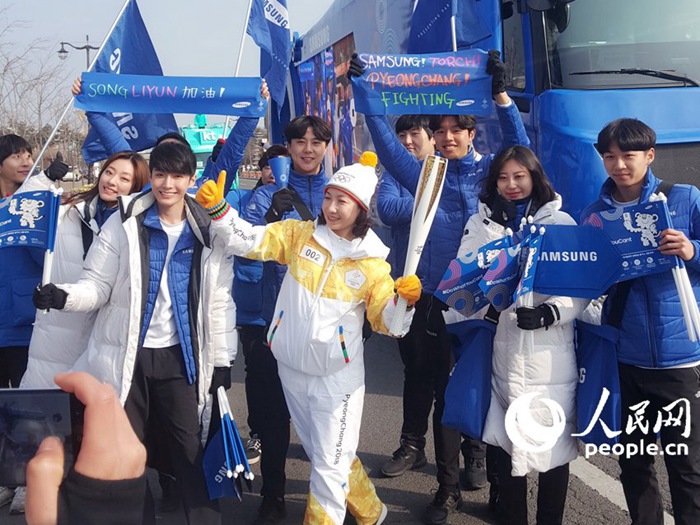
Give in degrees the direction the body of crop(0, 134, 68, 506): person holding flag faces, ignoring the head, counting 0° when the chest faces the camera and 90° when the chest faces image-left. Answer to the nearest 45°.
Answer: approximately 315°

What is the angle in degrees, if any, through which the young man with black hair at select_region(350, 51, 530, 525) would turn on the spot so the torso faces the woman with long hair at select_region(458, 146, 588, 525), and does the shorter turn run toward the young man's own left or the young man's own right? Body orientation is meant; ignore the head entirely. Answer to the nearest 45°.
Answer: approximately 45° to the young man's own left

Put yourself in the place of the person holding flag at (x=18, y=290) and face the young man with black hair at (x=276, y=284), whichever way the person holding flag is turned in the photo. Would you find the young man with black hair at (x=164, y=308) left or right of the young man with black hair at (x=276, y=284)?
right

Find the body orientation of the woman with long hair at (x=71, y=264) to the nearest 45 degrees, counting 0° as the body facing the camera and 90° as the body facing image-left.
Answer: approximately 315°

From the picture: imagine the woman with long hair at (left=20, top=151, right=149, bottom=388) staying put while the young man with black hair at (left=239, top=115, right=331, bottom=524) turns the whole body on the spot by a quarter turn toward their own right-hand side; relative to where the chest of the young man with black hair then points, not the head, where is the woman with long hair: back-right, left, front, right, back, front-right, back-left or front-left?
front

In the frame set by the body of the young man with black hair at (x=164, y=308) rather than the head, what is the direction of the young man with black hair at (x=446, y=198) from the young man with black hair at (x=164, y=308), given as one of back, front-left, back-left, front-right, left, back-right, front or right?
left

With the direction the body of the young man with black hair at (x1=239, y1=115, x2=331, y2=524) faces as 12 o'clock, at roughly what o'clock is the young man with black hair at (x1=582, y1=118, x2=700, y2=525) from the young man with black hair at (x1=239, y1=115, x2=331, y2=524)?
the young man with black hair at (x1=582, y1=118, x2=700, y2=525) is roughly at 10 o'clock from the young man with black hair at (x1=239, y1=115, x2=331, y2=524).

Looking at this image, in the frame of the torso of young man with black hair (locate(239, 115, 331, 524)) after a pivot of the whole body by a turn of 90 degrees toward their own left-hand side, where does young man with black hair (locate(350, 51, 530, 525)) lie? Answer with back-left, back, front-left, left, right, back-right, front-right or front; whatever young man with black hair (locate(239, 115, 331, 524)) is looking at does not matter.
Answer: front
